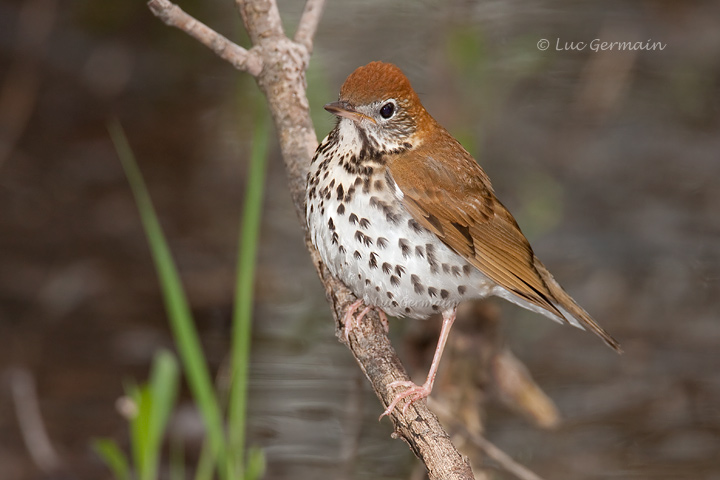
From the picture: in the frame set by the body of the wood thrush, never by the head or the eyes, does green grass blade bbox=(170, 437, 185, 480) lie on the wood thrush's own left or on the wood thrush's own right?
on the wood thrush's own right

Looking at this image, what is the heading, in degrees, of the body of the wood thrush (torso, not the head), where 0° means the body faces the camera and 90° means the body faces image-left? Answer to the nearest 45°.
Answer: approximately 45°

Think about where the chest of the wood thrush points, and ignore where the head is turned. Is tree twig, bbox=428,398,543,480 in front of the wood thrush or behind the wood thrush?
behind

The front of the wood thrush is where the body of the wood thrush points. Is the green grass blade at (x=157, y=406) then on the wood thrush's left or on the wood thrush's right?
on the wood thrush's right
